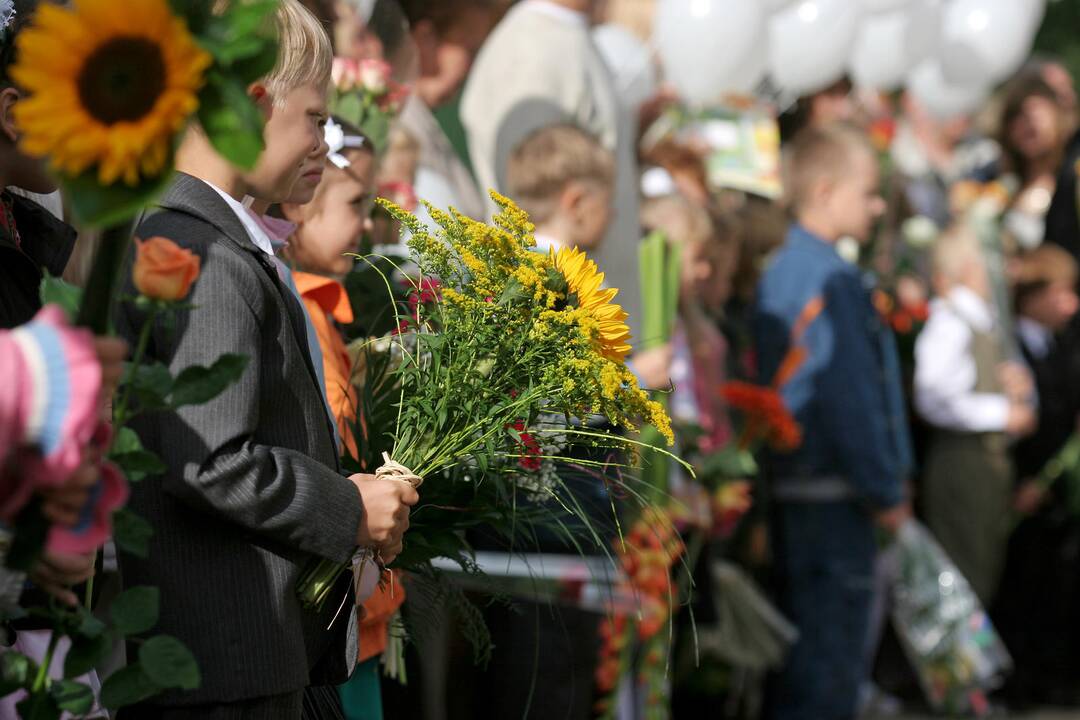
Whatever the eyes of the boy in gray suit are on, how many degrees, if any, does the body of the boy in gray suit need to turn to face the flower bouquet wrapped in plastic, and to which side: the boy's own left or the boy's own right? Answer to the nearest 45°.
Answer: approximately 45° to the boy's own left

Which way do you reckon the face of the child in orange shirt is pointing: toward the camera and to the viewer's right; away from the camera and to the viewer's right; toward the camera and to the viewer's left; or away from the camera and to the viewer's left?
toward the camera and to the viewer's right

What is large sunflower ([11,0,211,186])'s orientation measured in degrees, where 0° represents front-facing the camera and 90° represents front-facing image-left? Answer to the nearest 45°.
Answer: approximately 0°

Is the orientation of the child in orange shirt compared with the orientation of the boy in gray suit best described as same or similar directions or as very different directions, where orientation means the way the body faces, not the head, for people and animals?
same or similar directions

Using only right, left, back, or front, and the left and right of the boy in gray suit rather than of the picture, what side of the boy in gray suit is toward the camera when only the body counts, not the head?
right

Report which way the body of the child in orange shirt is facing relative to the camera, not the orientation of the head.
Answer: to the viewer's right

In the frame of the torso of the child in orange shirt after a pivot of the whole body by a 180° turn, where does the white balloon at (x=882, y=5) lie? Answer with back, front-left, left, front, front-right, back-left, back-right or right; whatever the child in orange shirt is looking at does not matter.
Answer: back-right

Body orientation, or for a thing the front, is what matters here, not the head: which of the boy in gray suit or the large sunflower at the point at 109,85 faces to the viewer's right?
the boy in gray suit

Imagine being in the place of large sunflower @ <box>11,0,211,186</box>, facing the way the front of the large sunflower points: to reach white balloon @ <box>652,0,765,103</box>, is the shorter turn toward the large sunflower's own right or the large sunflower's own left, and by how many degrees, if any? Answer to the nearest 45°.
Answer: approximately 135° to the large sunflower's own left

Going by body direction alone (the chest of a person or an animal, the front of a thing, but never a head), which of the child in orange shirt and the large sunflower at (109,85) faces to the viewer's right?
the child in orange shirt
